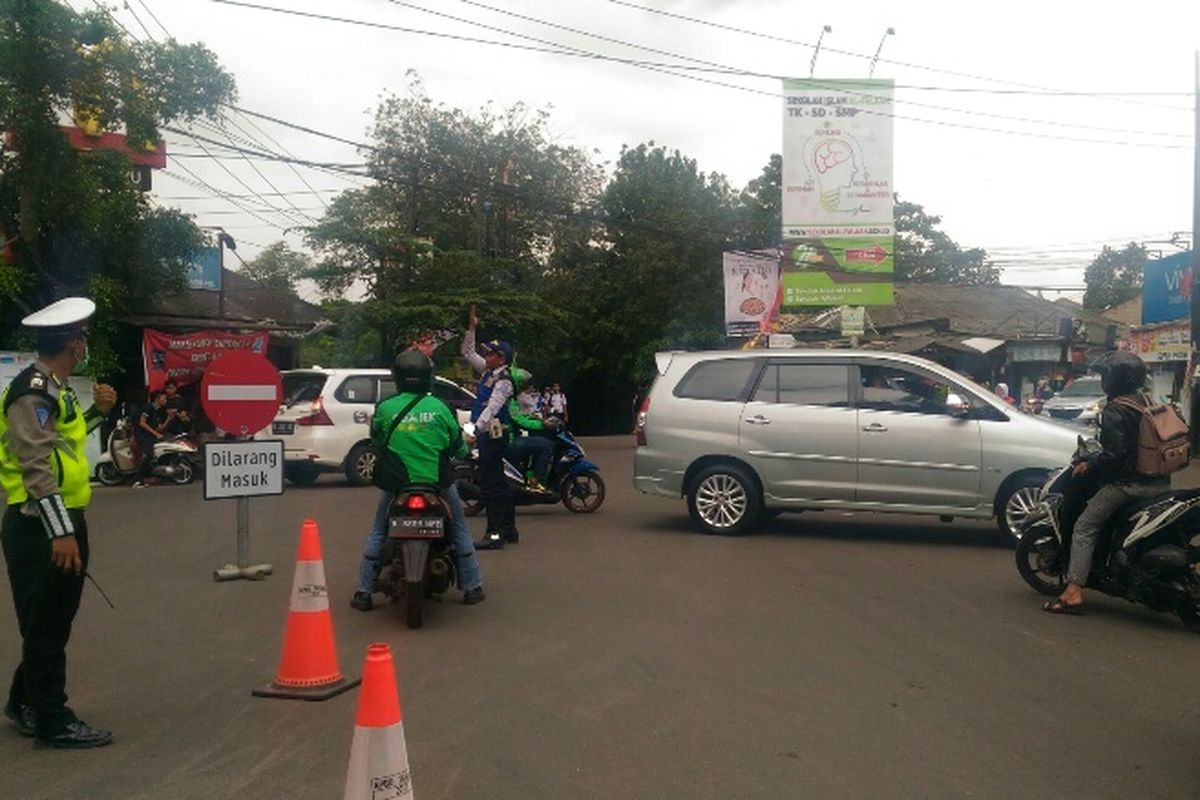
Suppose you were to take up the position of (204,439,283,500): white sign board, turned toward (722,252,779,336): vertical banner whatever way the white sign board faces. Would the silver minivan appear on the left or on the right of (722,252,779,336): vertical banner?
right

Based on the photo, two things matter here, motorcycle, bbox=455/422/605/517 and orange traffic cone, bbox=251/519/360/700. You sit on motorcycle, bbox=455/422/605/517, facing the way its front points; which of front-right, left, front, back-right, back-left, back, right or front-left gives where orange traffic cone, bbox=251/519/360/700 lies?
right

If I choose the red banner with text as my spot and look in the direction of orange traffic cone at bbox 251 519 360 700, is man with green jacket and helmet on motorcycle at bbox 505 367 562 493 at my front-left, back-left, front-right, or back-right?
front-left

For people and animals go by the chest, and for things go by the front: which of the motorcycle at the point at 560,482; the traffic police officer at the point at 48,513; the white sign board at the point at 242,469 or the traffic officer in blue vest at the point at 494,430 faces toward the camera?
the white sign board

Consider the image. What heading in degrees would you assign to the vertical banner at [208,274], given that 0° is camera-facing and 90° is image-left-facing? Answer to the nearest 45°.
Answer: approximately 0°

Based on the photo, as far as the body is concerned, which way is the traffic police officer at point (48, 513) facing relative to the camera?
to the viewer's right

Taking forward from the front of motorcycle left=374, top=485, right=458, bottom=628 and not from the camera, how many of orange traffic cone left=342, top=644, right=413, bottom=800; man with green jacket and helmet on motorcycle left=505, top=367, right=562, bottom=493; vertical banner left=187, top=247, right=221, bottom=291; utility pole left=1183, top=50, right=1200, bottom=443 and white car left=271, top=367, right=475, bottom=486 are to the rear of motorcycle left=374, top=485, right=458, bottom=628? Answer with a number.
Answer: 1

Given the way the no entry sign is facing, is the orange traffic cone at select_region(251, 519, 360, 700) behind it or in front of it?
in front

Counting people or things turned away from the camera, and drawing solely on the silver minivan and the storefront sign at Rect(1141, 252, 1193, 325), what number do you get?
0

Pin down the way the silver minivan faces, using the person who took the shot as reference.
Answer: facing to the right of the viewer

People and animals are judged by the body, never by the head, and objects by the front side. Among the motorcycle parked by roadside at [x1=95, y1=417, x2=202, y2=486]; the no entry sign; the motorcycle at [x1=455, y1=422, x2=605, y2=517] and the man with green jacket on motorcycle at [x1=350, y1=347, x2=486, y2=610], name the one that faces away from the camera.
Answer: the man with green jacket on motorcycle

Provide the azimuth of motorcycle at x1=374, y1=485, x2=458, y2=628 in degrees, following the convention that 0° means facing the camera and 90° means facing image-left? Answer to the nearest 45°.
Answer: approximately 180°

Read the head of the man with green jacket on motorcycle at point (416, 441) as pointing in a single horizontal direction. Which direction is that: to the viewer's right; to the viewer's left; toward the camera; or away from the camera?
away from the camera

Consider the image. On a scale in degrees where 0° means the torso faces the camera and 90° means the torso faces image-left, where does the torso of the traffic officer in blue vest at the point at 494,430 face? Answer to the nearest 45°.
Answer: approximately 90°

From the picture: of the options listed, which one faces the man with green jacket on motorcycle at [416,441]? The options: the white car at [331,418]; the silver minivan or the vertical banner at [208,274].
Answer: the vertical banner

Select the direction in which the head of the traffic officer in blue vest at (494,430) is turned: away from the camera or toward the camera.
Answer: toward the camera

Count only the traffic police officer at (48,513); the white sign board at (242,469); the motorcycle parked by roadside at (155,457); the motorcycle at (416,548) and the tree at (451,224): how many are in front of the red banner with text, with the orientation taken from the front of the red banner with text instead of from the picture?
4

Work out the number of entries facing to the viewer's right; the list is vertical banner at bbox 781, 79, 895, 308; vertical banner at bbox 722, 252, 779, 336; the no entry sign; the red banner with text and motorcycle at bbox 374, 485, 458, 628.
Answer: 0
